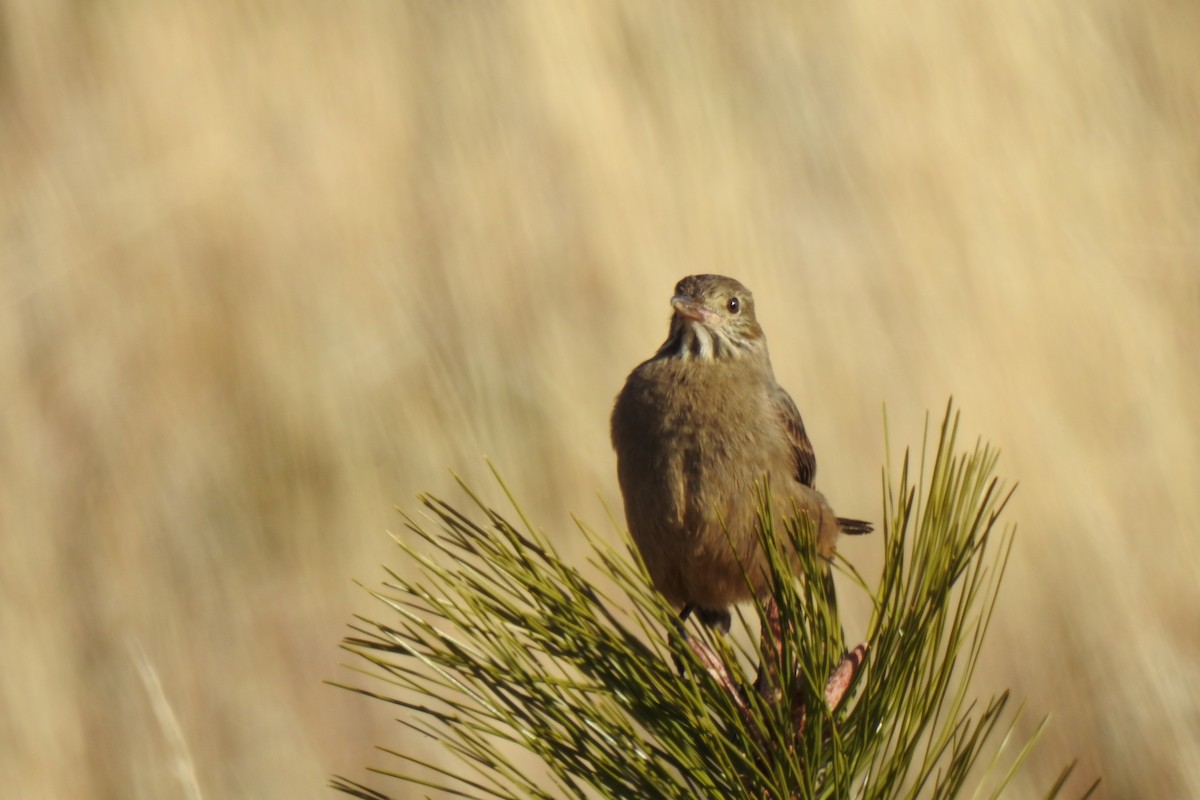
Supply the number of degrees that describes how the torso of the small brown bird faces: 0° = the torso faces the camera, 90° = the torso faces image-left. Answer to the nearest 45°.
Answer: approximately 45°
